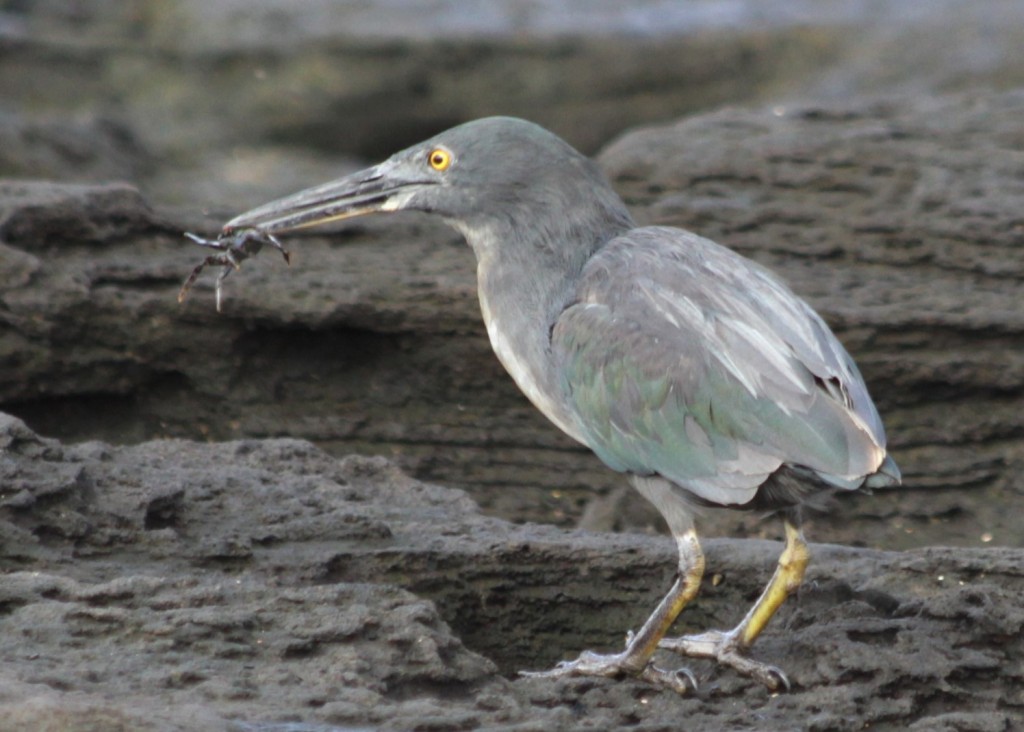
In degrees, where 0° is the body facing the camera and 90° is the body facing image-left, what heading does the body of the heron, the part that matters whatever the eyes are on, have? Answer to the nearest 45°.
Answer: approximately 90°
